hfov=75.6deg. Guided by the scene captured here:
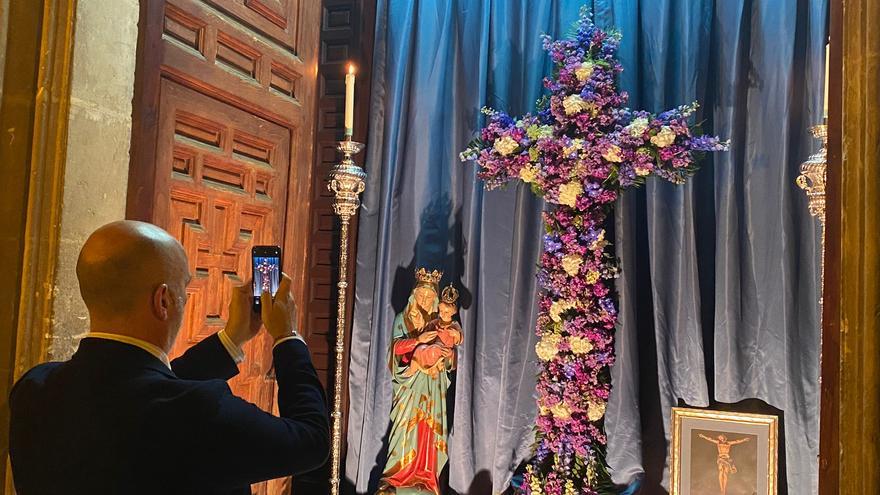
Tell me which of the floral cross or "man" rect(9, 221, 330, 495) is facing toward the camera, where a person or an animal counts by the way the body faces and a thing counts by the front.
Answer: the floral cross

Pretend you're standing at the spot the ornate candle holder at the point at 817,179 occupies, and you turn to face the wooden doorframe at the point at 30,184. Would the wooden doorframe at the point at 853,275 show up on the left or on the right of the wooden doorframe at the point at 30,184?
left

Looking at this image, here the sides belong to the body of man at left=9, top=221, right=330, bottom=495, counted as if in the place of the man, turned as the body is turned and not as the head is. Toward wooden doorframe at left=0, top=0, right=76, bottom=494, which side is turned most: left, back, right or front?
left

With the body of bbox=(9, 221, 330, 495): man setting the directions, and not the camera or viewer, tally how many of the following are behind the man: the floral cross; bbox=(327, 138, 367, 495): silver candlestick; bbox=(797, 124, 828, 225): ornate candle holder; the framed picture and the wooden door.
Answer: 0

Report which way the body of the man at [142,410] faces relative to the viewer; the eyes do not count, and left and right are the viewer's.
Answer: facing away from the viewer and to the right of the viewer

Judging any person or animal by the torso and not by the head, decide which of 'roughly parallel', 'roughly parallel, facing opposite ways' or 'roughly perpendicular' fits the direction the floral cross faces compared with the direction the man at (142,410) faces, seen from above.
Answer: roughly parallel, facing opposite ways

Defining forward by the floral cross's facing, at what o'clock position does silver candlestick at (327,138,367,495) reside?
The silver candlestick is roughly at 3 o'clock from the floral cross.

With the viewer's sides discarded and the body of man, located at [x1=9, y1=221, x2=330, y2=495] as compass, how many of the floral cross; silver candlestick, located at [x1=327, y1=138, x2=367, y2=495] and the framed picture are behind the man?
0

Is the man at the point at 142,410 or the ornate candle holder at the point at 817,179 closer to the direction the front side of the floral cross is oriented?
the man

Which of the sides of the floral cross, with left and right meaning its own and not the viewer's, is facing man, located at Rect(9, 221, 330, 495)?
front

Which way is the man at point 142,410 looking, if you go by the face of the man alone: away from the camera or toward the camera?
away from the camera

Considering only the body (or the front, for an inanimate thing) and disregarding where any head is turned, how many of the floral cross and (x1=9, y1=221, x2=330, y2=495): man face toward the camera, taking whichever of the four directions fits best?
1

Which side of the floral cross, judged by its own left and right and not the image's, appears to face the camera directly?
front

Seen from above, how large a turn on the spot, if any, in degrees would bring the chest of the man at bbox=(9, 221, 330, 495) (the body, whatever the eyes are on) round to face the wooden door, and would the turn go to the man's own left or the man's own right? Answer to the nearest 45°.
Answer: approximately 45° to the man's own left

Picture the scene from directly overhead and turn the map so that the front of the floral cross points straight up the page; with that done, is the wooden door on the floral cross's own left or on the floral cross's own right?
on the floral cross's own right

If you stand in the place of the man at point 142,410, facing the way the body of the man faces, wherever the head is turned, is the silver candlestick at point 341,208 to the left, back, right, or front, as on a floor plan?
front
